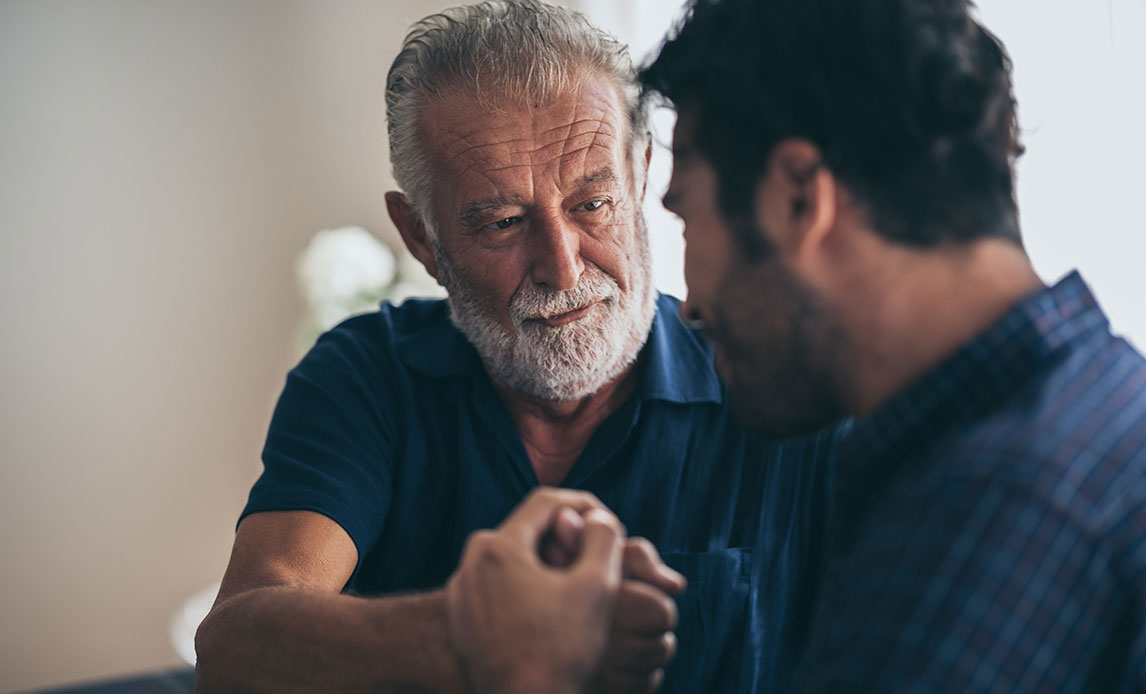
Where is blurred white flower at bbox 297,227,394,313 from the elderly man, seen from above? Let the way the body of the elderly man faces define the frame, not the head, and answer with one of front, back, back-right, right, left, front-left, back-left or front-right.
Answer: back

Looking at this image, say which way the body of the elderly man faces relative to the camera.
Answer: toward the camera

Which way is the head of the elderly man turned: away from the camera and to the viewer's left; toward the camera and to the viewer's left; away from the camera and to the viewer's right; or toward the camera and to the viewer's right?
toward the camera and to the viewer's right
